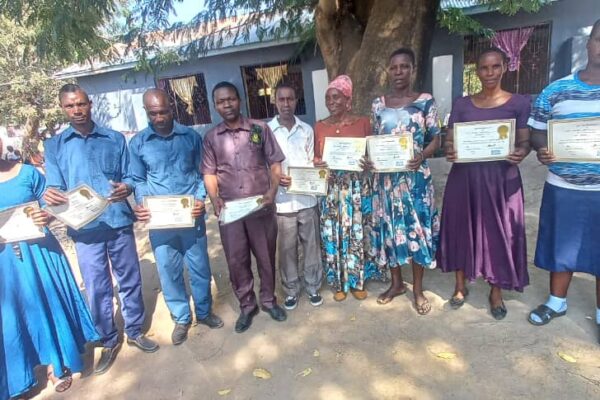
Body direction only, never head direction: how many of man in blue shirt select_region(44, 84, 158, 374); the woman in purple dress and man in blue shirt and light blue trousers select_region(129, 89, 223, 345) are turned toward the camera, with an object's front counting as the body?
3

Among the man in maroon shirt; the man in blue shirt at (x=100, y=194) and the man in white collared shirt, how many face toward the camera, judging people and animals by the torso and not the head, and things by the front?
3

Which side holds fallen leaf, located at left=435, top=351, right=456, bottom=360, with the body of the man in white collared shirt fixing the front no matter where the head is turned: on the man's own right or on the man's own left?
on the man's own left

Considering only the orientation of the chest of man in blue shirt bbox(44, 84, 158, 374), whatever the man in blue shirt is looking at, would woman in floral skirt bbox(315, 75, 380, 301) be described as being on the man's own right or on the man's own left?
on the man's own left

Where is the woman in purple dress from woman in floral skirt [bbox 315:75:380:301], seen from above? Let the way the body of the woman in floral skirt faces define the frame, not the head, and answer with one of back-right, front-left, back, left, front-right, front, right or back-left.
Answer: left

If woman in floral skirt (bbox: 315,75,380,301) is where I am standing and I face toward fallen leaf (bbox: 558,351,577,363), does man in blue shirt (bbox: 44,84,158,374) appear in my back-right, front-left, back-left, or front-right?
back-right
